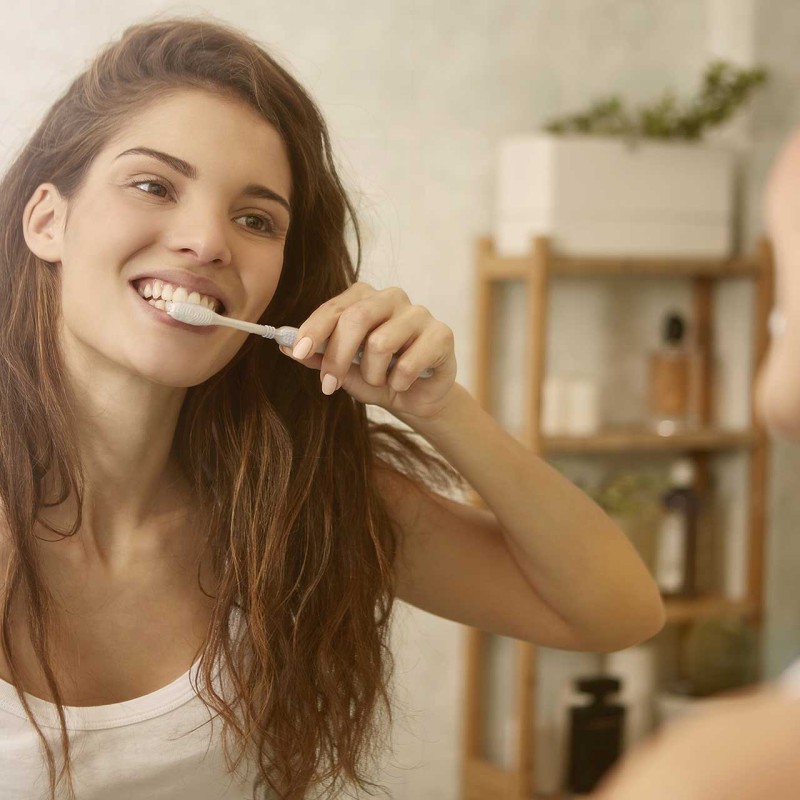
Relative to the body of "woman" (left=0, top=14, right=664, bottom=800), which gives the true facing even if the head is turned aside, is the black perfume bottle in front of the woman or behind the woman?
behind

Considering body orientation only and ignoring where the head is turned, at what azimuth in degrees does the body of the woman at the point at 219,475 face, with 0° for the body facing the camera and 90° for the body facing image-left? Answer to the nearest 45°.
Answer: approximately 0°

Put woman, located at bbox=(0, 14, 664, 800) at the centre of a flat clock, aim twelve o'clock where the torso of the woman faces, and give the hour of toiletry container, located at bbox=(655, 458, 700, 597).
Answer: The toiletry container is roughly at 7 o'clock from the woman.

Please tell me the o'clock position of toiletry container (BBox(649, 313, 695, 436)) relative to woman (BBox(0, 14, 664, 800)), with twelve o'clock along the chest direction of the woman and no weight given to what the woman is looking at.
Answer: The toiletry container is roughly at 7 o'clock from the woman.

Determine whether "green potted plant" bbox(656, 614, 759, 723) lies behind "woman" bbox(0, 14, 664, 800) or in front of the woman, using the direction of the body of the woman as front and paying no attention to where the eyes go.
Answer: behind
